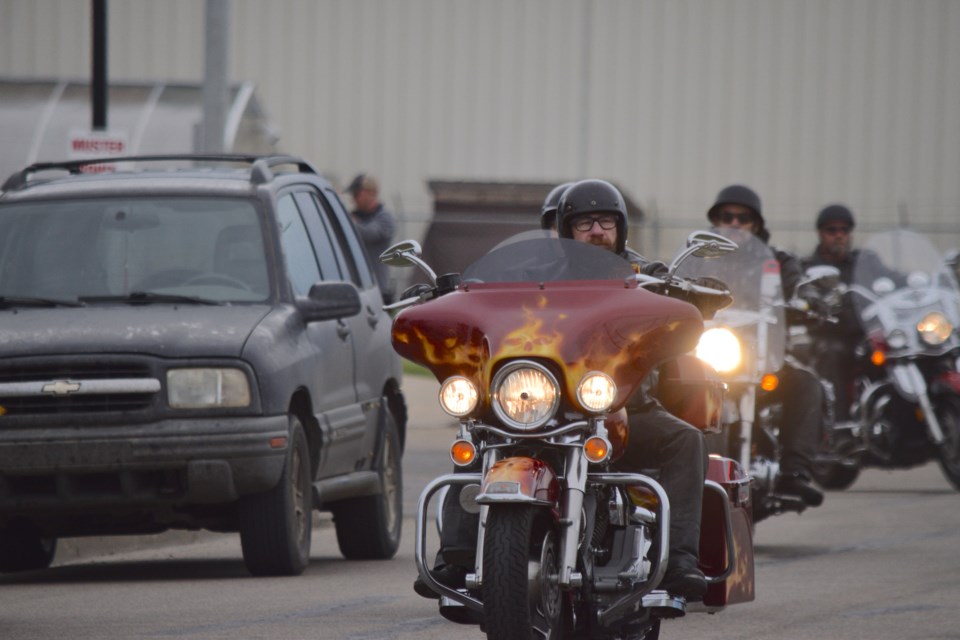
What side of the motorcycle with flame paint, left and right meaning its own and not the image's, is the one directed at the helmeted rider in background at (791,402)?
back

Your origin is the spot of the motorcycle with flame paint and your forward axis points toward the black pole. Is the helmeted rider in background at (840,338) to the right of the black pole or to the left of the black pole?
right

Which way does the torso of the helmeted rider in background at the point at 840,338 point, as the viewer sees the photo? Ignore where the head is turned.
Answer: toward the camera

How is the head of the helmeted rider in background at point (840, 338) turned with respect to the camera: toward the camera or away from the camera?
toward the camera

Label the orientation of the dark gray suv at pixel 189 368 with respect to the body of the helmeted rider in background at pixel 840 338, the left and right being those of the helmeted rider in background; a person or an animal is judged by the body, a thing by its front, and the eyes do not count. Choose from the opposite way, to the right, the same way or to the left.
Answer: the same way

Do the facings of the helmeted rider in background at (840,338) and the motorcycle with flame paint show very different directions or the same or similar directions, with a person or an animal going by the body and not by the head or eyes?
same or similar directions

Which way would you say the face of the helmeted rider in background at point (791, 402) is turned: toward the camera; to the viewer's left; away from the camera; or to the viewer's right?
toward the camera

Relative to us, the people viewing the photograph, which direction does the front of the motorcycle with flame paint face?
facing the viewer

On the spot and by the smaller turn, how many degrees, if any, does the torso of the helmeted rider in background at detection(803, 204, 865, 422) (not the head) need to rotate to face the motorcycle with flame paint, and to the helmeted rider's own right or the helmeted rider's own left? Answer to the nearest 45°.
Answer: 0° — they already face it

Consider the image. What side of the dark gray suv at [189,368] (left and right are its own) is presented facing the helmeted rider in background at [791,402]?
left

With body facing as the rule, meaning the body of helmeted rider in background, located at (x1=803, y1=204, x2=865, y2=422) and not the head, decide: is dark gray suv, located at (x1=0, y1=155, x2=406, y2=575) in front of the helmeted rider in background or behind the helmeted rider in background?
in front

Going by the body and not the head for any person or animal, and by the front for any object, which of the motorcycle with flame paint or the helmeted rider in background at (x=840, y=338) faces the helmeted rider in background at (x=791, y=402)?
the helmeted rider in background at (x=840, y=338)

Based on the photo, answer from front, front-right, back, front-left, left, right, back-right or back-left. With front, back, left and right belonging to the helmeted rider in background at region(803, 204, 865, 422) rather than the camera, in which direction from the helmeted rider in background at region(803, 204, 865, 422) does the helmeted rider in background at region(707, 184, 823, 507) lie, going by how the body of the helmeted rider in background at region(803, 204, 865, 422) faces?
front

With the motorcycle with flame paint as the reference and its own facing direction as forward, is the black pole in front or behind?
behind
